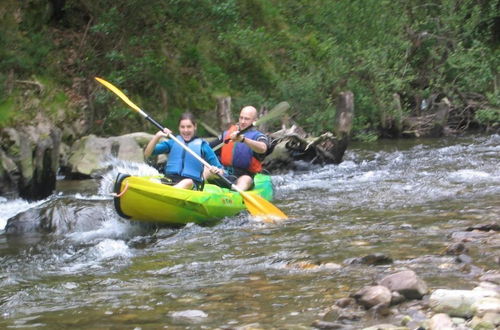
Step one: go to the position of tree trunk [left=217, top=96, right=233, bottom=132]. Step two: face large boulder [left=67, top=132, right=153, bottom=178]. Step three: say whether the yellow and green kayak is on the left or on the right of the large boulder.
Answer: left

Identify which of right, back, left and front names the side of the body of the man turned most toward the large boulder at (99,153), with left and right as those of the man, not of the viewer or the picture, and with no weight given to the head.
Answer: right

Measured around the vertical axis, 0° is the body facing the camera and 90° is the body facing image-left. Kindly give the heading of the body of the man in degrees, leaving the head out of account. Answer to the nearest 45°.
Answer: approximately 45°

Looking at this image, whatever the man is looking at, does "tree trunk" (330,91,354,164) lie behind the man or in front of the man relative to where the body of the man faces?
behind

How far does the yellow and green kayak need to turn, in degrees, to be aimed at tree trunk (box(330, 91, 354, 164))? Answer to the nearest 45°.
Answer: approximately 180°

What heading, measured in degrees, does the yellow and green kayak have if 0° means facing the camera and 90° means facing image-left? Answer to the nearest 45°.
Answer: approximately 45°
